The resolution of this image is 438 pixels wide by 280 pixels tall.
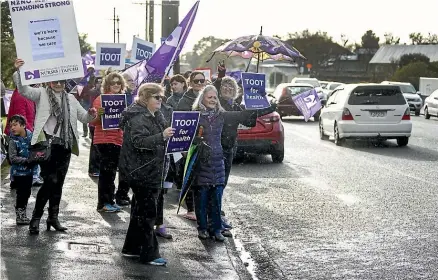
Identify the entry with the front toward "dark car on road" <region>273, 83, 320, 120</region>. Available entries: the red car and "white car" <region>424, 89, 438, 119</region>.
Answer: the red car

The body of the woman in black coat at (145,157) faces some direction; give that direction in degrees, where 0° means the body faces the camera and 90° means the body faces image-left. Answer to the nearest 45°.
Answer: approximately 270°

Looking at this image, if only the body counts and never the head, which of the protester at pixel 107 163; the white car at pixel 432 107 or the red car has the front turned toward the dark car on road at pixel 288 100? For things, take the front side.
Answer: the red car

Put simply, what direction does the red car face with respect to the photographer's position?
facing away from the viewer

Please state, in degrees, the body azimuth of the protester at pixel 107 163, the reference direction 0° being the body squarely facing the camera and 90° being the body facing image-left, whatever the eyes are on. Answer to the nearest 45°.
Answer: approximately 315°

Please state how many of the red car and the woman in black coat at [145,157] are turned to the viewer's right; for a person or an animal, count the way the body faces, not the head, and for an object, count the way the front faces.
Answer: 1

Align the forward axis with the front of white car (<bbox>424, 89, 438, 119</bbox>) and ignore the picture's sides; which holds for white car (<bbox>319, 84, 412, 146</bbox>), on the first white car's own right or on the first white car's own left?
on the first white car's own right

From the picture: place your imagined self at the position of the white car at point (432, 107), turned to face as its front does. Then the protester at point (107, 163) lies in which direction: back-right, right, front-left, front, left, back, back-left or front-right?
front-right

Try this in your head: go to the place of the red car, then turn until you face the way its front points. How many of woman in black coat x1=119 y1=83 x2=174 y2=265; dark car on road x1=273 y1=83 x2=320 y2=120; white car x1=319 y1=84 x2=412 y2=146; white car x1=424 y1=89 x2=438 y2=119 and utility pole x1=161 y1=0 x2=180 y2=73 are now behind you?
1
